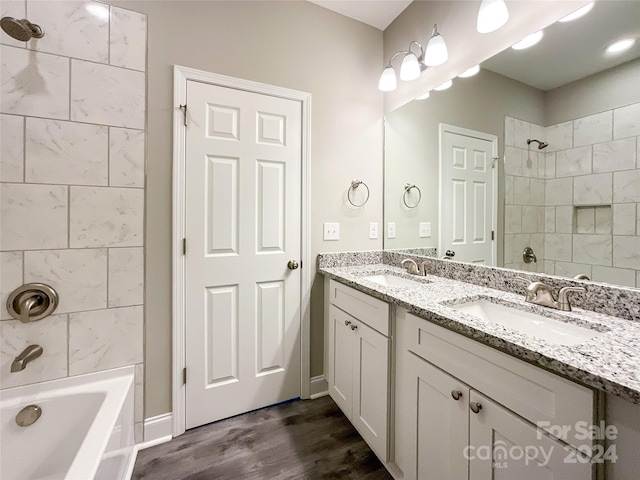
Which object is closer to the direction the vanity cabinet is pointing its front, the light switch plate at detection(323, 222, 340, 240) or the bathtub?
the bathtub

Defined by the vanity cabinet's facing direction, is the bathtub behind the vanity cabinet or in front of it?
in front

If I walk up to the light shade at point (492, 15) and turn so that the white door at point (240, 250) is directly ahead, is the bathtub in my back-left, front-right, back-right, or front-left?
front-left

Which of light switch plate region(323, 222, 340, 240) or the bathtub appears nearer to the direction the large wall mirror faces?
the bathtub

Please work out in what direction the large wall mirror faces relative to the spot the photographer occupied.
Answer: facing the viewer and to the left of the viewer

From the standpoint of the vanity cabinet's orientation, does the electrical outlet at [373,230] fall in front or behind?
behind
